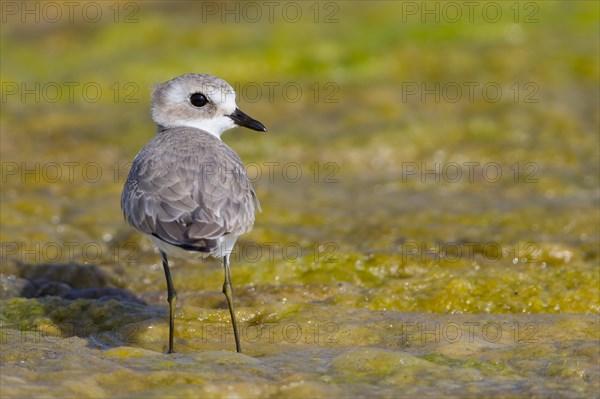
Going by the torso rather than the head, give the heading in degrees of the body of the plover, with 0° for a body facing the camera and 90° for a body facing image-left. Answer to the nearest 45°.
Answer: approximately 180°
